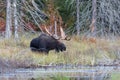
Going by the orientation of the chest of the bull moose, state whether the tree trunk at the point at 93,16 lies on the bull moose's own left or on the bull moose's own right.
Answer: on the bull moose's own left

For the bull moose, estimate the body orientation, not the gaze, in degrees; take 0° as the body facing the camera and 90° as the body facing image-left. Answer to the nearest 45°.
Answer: approximately 270°
